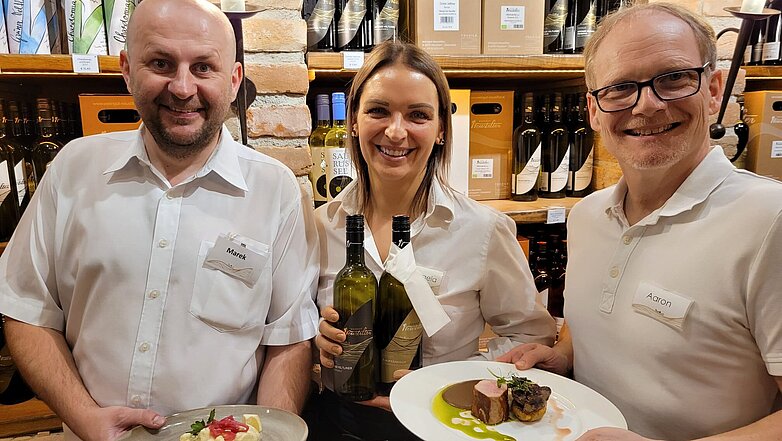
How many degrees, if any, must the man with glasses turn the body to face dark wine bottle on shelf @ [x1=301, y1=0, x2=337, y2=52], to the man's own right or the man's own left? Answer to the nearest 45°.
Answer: approximately 90° to the man's own right

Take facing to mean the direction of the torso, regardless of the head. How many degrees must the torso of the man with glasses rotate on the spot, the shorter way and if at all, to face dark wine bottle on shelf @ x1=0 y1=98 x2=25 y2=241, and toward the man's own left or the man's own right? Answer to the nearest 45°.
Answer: approximately 45° to the man's own right

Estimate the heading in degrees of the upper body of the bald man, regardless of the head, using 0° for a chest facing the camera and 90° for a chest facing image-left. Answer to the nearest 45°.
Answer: approximately 0°

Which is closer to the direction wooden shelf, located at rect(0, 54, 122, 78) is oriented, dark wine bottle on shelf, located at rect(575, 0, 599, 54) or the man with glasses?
the man with glasses

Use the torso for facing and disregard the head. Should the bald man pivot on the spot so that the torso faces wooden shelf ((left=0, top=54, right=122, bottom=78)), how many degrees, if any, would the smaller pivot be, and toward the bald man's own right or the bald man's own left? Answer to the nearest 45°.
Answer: approximately 180°

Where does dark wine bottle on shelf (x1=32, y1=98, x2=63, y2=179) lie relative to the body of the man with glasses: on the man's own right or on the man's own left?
on the man's own right
